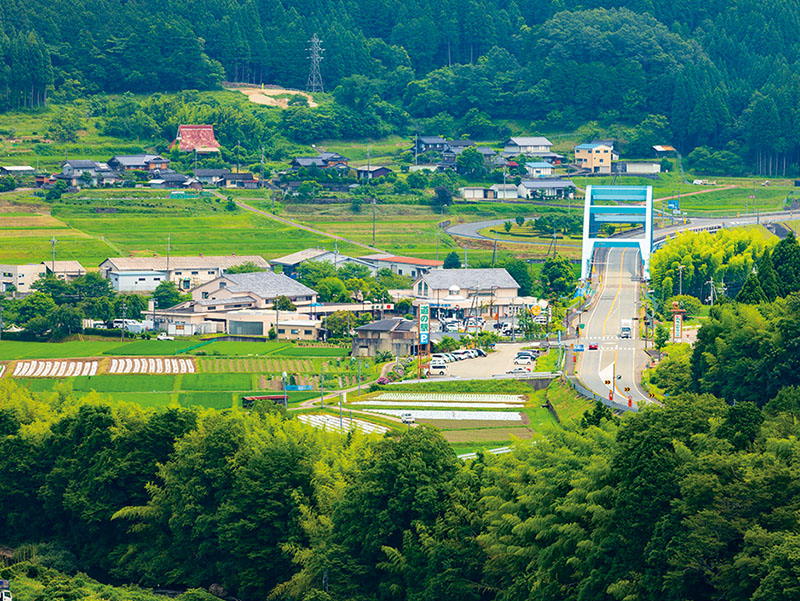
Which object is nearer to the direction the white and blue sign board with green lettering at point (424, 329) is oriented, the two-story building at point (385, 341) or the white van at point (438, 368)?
the white van

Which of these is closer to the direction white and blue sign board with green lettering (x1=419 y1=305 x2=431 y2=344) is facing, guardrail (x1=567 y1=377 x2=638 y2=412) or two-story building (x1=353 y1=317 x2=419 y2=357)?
the guardrail

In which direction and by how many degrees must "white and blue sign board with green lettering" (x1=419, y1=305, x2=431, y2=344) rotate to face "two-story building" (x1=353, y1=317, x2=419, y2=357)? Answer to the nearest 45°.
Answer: approximately 135° to its right

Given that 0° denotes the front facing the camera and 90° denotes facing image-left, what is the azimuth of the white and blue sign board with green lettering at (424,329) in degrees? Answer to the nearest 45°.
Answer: approximately 0°

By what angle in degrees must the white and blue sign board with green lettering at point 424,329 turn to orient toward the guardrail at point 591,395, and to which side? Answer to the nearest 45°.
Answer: approximately 45° to its left
